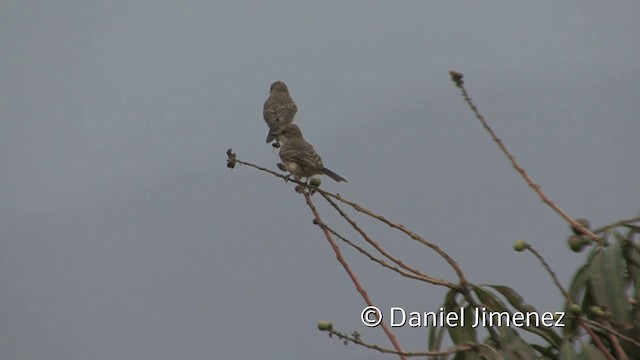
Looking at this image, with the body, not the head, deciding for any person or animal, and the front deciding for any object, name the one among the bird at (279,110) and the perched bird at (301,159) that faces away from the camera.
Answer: the bird

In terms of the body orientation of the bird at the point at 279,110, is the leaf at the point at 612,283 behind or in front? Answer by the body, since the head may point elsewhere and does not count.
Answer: behind

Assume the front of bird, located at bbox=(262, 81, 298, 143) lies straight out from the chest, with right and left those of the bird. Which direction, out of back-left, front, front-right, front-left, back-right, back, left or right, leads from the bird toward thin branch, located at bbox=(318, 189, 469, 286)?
right

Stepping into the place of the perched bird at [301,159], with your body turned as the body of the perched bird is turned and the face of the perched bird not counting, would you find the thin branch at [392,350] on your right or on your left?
on your left

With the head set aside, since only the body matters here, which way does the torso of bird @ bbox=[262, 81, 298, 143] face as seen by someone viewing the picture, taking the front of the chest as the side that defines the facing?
away from the camera

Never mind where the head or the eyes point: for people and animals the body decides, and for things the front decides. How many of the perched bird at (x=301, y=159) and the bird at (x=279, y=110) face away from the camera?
1

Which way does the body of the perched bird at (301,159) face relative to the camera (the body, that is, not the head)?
to the viewer's left

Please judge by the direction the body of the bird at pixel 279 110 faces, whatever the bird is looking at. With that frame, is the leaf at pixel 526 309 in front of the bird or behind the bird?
behind

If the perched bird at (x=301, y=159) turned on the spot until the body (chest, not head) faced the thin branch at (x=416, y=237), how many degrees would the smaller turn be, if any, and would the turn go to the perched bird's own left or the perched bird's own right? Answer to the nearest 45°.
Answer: approximately 180°

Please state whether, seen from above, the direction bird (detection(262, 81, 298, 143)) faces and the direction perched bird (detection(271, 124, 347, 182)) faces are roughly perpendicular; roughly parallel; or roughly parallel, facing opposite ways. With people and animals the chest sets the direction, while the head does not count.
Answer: roughly perpendicular
